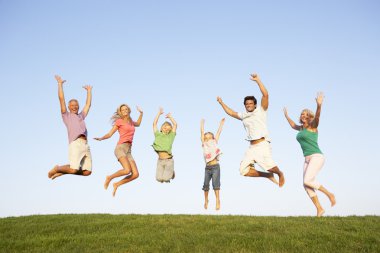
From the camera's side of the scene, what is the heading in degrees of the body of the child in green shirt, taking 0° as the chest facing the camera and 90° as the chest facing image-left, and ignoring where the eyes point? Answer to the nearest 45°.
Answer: approximately 0°

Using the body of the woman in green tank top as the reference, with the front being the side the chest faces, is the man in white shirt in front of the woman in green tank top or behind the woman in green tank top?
in front

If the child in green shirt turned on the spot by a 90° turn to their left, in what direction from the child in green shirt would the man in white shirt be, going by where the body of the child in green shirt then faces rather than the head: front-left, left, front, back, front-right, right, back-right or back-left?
front-right

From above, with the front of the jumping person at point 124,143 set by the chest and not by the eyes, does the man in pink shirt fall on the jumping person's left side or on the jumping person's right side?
on the jumping person's right side

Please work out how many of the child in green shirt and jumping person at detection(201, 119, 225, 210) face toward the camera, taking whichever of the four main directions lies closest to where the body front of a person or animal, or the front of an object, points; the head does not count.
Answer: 2

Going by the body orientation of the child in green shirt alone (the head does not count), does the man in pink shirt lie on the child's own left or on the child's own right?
on the child's own right

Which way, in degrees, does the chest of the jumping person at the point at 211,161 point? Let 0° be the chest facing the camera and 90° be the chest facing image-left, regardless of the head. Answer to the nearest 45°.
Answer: approximately 0°

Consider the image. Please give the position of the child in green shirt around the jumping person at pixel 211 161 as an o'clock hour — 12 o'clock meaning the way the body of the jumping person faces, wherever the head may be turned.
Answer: The child in green shirt is roughly at 3 o'clock from the jumping person.

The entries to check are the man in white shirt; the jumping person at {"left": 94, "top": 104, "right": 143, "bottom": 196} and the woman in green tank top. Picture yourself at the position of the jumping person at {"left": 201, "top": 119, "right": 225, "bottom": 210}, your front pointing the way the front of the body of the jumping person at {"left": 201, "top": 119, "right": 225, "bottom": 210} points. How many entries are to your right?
1

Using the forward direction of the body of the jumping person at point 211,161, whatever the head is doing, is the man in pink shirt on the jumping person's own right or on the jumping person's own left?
on the jumping person's own right

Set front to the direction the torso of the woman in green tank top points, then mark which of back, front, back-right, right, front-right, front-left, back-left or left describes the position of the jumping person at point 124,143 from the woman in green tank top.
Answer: front-right
